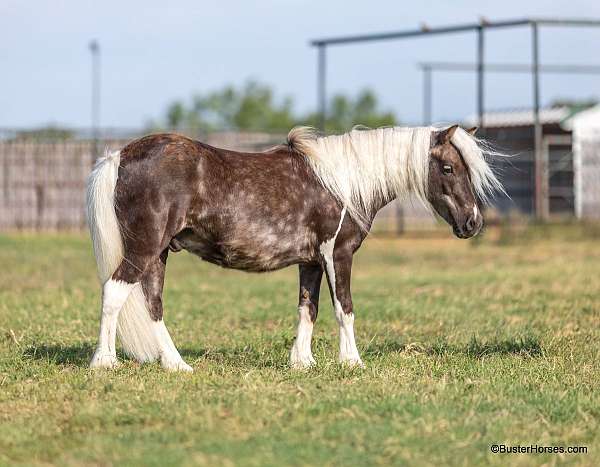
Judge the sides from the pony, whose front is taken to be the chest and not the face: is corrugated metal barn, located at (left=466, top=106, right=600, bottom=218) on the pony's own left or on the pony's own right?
on the pony's own left

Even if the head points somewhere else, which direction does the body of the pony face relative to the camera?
to the viewer's right
